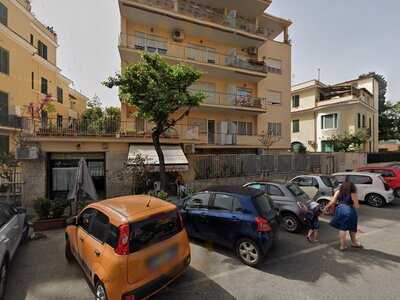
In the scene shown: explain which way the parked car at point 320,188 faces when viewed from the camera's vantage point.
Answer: facing away from the viewer and to the left of the viewer

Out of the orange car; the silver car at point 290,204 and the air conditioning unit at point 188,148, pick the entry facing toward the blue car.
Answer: the air conditioning unit

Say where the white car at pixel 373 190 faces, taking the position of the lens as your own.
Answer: facing to the left of the viewer

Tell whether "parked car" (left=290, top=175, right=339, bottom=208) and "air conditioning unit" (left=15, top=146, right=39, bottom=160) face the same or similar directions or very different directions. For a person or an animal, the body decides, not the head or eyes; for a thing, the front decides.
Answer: very different directions

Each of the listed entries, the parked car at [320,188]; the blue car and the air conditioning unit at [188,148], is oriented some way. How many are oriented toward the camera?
1

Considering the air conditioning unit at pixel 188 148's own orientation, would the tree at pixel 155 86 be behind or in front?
in front

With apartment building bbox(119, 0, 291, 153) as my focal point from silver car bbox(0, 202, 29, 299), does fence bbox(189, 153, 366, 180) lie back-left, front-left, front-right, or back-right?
front-right

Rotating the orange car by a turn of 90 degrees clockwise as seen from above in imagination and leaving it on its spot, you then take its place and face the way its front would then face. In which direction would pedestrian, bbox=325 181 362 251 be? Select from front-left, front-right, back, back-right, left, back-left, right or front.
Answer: front-right

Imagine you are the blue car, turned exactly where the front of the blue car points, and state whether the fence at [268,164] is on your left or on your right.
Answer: on your right

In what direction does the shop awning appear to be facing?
toward the camera

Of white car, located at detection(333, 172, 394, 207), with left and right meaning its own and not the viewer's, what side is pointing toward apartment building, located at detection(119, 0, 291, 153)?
front

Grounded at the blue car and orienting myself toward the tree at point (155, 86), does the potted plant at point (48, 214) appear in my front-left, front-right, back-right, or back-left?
front-left

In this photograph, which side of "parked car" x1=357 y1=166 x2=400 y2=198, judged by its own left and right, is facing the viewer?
left

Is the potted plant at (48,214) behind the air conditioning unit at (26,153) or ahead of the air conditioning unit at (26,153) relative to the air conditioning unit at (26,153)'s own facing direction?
ahead
